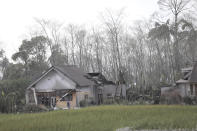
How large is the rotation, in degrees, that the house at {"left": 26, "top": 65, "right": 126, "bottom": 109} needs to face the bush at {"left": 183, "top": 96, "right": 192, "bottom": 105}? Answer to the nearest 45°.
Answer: approximately 90° to its left

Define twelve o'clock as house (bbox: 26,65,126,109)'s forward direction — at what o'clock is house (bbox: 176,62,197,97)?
house (bbox: 176,62,197,97) is roughly at 8 o'clock from house (bbox: 26,65,126,109).

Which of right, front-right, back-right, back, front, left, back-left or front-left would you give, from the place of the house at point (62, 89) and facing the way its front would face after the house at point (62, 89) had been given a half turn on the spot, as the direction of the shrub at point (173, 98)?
right

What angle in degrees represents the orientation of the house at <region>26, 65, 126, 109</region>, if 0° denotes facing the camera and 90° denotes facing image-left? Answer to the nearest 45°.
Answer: approximately 45°
